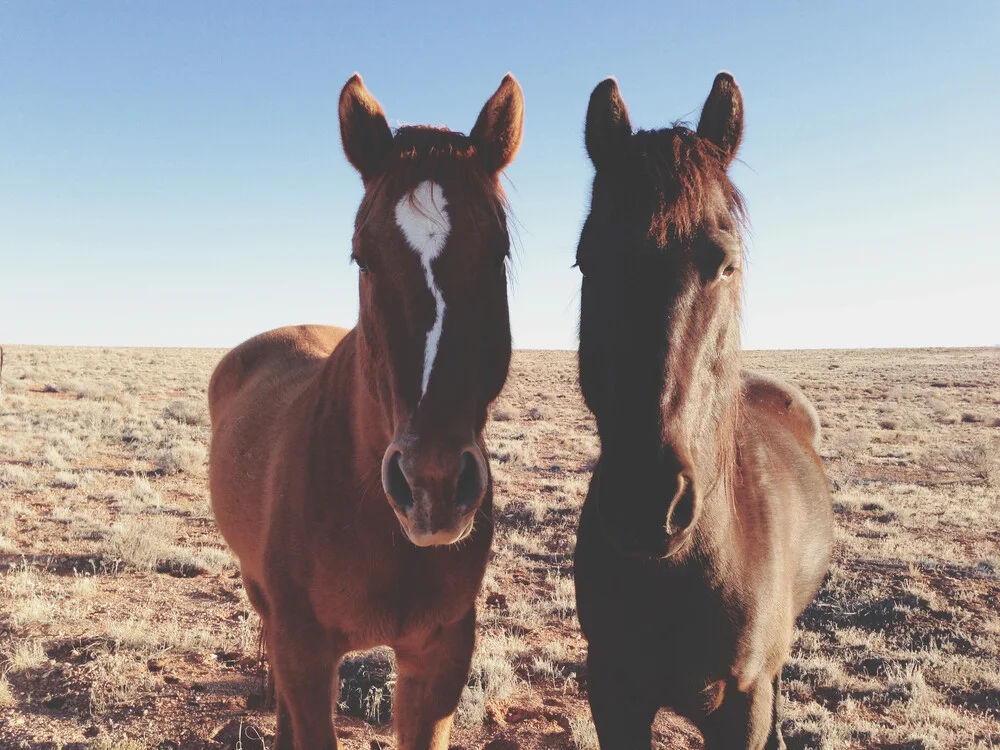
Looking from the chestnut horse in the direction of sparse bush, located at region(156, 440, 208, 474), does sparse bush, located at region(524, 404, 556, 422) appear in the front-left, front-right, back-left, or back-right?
front-right

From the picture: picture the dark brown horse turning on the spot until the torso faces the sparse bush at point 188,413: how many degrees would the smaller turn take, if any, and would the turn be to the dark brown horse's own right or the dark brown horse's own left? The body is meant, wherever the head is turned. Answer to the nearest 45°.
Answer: approximately 135° to the dark brown horse's own right

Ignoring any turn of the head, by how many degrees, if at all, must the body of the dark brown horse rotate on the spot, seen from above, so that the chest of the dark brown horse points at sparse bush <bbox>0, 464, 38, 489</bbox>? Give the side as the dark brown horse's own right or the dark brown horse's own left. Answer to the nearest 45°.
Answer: approximately 135° to the dark brown horse's own right

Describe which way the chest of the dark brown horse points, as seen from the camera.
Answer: toward the camera

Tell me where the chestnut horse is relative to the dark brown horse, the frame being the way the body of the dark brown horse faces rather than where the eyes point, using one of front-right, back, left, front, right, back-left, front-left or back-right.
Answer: right

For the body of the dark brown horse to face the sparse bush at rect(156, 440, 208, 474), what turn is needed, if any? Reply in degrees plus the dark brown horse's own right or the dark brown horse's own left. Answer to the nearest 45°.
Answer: approximately 135° to the dark brown horse's own right
